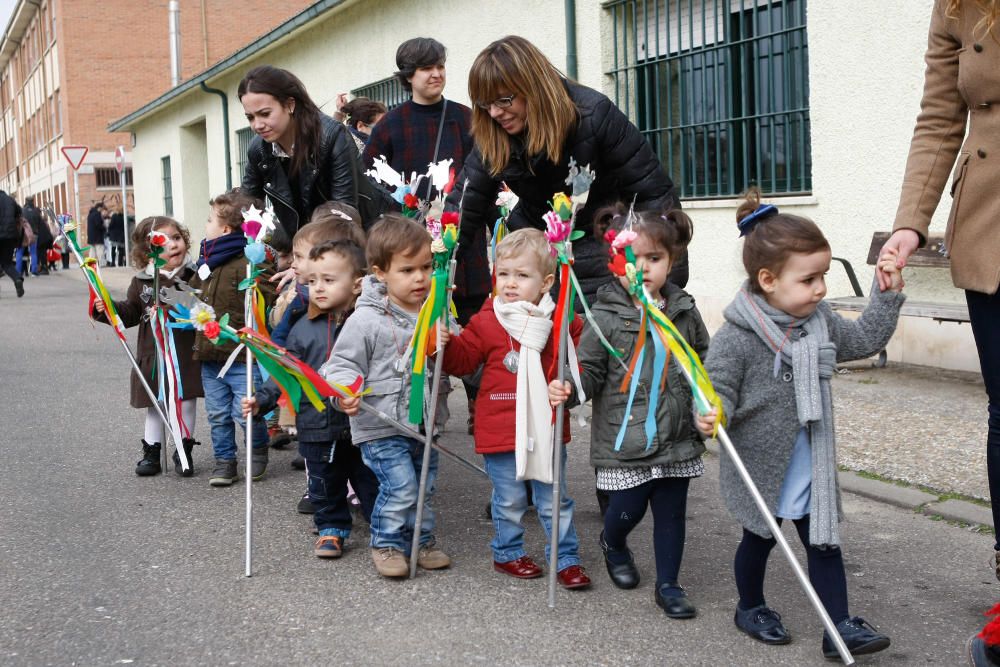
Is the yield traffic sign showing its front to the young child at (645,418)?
yes

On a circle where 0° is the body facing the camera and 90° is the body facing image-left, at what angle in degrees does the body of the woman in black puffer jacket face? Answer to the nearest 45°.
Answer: approximately 45°

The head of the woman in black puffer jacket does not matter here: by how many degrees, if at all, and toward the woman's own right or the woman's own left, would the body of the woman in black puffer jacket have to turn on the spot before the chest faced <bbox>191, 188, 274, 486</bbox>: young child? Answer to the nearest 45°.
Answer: approximately 90° to the woman's own right

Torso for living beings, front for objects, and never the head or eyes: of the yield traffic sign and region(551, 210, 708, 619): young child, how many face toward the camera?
2

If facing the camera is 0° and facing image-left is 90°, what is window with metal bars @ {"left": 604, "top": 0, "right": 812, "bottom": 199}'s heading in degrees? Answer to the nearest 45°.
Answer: approximately 45°

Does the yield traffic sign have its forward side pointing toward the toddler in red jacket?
yes

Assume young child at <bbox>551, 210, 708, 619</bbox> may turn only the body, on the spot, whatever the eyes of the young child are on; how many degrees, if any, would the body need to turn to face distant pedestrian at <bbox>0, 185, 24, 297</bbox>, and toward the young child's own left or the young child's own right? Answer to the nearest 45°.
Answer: approximately 135° to the young child's own right

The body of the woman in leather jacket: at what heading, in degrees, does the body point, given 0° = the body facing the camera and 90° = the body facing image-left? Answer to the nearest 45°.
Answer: approximately 45°
